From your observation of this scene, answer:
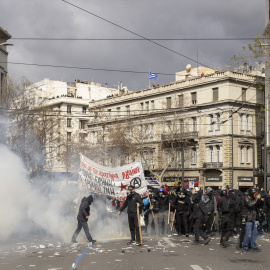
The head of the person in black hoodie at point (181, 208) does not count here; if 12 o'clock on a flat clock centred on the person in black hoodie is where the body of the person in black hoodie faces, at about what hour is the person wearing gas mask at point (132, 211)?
The person wearing gas mask is roughly at 1 o'clock from the person in black hoodie.

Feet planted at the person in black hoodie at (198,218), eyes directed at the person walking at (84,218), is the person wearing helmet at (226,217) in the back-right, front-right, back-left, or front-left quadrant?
back-left

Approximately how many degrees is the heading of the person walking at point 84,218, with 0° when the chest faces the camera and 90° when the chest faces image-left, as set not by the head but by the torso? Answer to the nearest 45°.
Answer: approximately 270°

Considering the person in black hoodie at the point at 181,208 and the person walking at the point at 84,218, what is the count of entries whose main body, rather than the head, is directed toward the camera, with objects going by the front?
1

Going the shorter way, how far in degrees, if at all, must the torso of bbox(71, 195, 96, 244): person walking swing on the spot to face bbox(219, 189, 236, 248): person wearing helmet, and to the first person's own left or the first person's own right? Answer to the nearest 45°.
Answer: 0° — they already face them

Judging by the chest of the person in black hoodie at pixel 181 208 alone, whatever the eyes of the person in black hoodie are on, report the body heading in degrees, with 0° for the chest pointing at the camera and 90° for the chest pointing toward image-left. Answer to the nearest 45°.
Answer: approximately 0°
